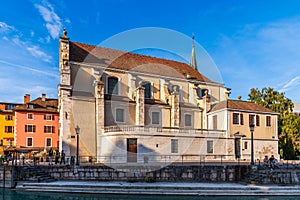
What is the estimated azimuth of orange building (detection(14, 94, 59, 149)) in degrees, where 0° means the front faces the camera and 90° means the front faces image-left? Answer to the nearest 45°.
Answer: approximately 0°

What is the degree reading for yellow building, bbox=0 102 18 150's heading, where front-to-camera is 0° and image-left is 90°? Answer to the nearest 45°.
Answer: approximately 0°

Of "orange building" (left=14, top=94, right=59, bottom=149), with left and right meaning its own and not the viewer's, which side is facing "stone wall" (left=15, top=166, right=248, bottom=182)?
front

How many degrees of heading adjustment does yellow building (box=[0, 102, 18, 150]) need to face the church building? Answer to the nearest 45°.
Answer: approximately 45° to its left

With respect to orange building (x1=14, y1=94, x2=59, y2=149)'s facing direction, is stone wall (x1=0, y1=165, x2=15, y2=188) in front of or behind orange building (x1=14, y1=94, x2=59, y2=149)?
in front

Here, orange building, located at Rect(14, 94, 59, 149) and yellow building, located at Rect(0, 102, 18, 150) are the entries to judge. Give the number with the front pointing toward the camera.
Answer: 2

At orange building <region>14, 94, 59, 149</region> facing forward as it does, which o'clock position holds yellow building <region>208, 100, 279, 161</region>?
The yellow building is roughly at 10 o'clock from the orange building.

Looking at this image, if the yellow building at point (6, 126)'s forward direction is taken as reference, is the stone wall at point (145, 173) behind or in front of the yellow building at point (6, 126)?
in front

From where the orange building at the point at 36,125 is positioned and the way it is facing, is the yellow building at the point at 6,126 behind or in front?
behind
